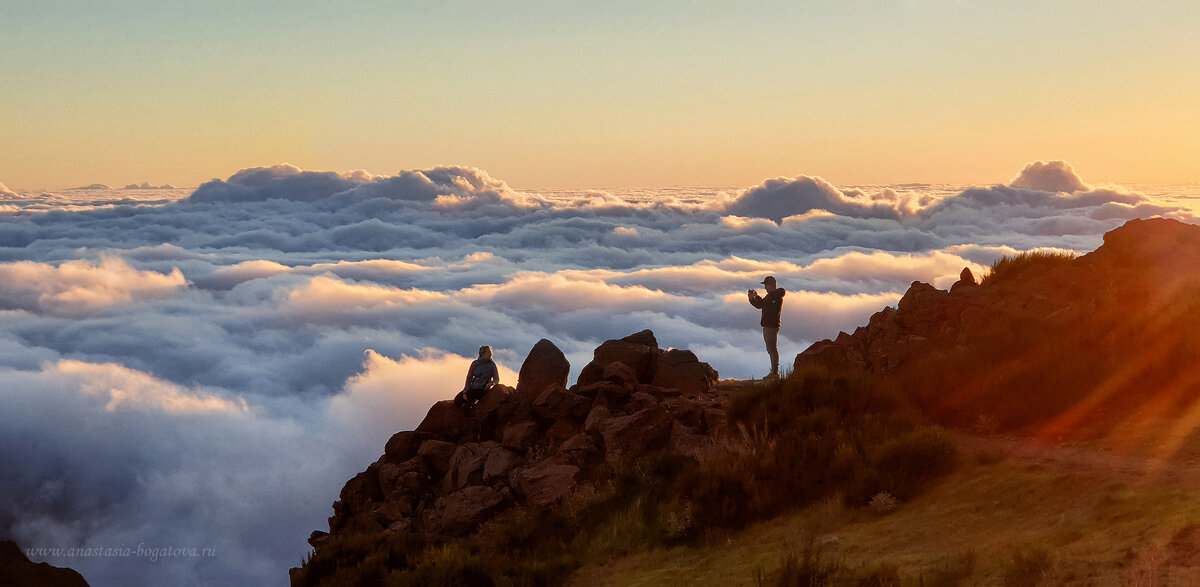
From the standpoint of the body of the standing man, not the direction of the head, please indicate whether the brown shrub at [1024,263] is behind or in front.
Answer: behind

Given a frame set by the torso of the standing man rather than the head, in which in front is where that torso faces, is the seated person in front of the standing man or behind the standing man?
in front

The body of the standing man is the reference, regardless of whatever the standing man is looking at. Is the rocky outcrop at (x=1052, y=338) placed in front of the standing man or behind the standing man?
behind

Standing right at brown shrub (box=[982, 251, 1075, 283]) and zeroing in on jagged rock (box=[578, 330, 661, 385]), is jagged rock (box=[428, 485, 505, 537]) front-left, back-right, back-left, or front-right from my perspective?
front-left

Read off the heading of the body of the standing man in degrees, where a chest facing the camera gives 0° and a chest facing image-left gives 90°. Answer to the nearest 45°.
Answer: approximately 90°

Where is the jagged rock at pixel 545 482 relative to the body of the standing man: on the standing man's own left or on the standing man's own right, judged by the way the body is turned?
on the standing man's own left

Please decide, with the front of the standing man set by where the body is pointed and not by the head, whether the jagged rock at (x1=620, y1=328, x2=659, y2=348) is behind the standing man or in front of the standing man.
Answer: in front

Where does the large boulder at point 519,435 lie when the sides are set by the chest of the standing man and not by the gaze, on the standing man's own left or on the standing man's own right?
on the standing man's own left

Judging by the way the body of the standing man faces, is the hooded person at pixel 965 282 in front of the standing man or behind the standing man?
behind

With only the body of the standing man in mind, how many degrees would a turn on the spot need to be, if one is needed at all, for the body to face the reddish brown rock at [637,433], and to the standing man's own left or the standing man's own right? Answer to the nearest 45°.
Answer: approximately 90° to the standing man's own left

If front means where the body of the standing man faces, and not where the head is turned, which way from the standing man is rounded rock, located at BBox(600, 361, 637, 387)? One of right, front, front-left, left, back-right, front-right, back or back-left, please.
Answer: front-left

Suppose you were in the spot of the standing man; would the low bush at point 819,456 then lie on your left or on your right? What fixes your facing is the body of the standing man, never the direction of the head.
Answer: on your left
